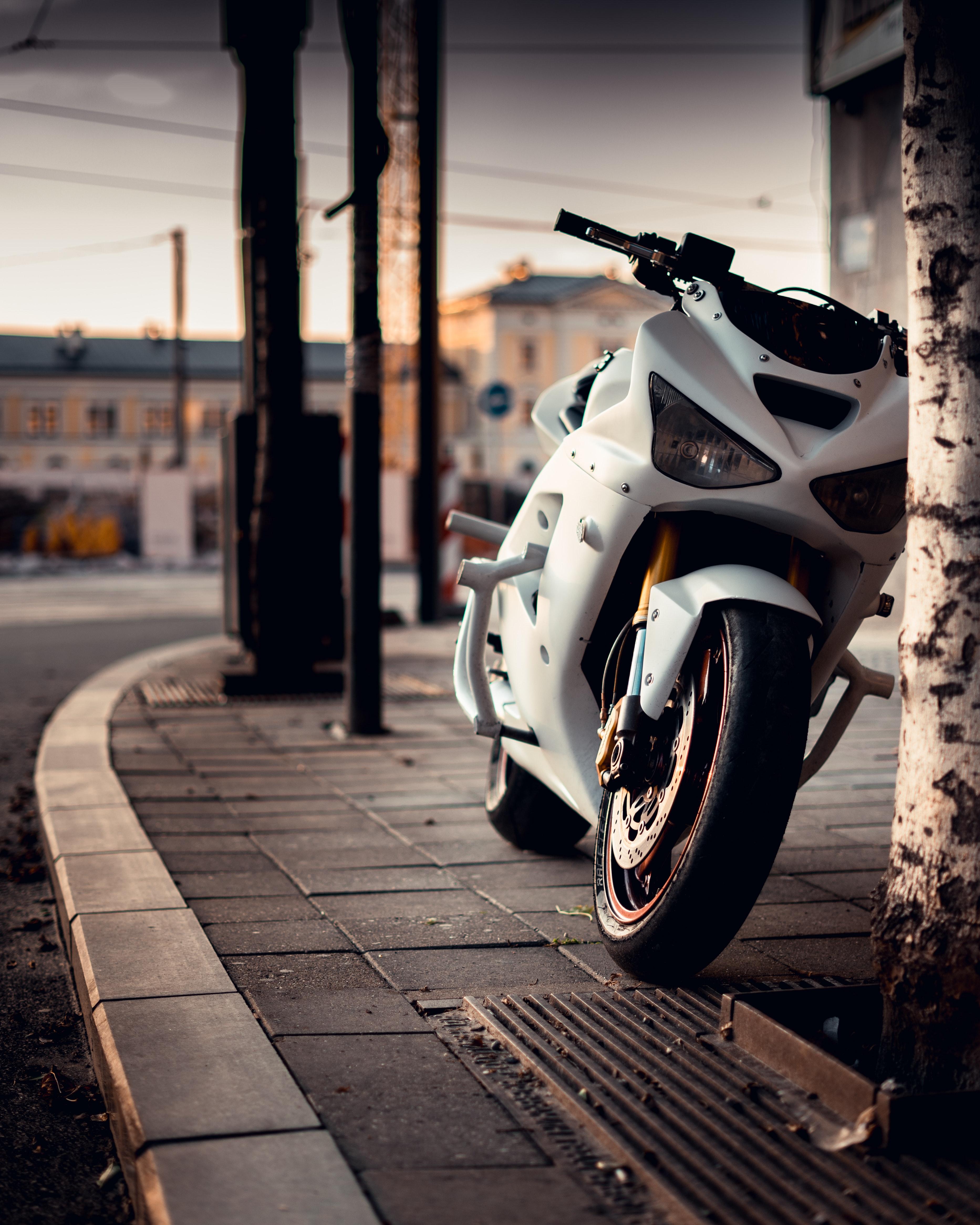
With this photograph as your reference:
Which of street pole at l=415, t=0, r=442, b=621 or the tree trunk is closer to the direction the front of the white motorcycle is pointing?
the tree trunk

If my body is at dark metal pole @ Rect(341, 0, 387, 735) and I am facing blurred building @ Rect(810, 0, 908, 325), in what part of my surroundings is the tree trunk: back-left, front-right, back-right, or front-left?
back-right

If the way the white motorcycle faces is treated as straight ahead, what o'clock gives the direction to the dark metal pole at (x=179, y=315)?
The dark metal pole is roughly at 7 o'clock from the white motorcycle.

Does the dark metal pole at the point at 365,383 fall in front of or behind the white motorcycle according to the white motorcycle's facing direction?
behind

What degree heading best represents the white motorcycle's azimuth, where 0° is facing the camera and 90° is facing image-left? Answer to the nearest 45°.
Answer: approximately 315°

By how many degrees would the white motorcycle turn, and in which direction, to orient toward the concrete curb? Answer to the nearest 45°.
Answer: approximately 90° to its right

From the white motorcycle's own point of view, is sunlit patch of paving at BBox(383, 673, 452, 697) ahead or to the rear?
to the rear

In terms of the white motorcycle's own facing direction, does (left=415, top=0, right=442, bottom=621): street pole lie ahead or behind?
behind

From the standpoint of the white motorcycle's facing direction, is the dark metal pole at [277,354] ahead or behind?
behind
